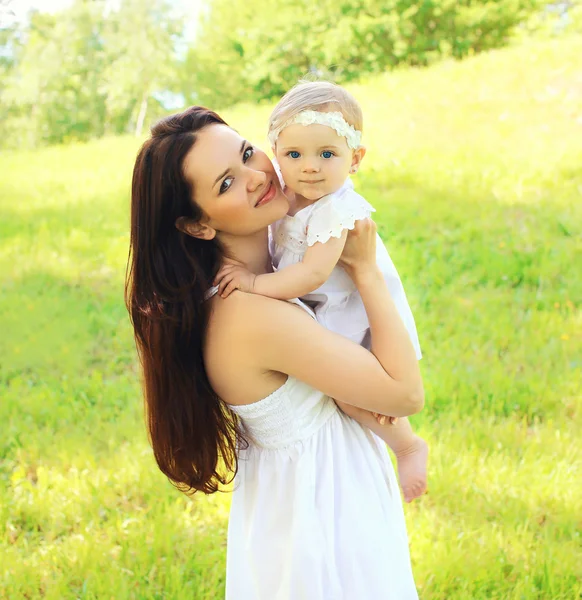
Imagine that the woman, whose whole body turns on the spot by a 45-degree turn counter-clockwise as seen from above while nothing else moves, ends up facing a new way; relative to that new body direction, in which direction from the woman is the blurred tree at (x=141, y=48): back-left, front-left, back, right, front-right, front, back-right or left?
front-left

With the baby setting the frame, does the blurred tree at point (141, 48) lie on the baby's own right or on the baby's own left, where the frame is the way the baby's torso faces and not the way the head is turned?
on the baby's own right

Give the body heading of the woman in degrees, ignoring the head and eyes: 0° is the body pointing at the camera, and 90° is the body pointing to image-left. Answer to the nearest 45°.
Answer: approximately 270°

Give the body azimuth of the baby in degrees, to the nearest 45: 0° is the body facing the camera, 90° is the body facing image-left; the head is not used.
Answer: approximately 45°
